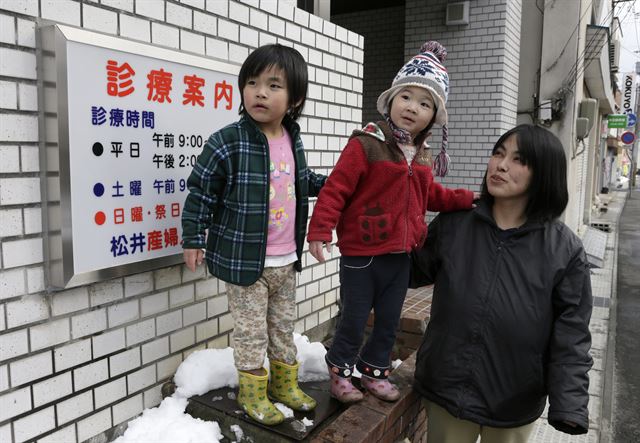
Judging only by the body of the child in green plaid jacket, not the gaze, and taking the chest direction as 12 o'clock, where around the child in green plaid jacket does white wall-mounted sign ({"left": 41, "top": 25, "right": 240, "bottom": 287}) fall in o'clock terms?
The white wall-mounted sign is roughly at 5 o'clock from the child in green plaid jacket.

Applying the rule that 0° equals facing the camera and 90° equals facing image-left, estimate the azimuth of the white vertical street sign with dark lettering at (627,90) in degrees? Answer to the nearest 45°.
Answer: approximately 0°

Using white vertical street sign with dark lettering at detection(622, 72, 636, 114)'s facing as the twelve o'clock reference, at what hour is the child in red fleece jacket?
The child in red fleece jacket is roughly at 12 o'clock from the white vertical street sign with dark lettering.

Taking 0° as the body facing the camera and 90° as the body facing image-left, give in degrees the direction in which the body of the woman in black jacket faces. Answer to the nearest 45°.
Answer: approximately 45°

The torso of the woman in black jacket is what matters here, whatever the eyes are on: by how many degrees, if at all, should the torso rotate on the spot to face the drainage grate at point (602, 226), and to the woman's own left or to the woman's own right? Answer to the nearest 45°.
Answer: approximately 135° to the woman's own right

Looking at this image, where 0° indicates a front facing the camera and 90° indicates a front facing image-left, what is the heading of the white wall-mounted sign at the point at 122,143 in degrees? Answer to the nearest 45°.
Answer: approximately 315°

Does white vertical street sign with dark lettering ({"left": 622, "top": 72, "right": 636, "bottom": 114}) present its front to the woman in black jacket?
yes

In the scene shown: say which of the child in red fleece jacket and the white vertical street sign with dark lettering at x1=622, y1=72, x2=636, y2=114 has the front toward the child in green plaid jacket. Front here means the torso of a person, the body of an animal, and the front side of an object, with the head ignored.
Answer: the white vertical street sign with dark lettering
